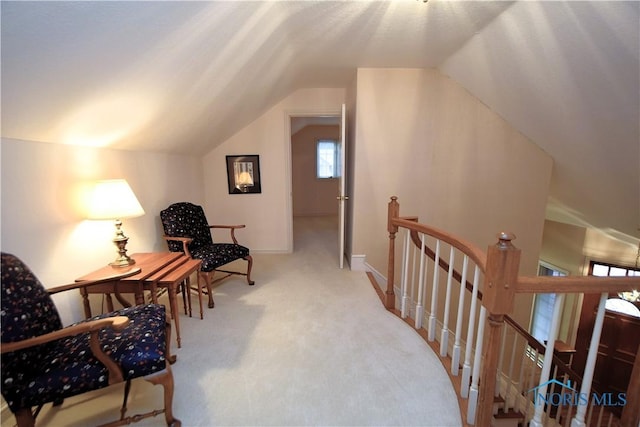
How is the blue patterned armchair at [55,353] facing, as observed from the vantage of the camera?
facing to the right of the viewer

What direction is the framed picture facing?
toward the camera

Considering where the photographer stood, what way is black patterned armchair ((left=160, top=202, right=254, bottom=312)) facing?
facing the viewer and to the right of the viewer

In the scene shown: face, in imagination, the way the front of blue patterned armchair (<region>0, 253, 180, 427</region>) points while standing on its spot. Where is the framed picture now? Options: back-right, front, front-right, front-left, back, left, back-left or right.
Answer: front-left

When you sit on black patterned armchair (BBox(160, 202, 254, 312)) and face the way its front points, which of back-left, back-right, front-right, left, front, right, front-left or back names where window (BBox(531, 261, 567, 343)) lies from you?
front-left

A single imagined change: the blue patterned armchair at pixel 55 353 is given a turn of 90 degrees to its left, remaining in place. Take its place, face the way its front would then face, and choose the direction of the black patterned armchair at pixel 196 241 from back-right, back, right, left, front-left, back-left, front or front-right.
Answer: front-right

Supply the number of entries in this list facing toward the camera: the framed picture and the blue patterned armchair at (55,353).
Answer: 1

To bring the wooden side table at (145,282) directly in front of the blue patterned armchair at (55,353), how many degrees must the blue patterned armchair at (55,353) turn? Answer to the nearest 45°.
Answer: approximately 45° to its left

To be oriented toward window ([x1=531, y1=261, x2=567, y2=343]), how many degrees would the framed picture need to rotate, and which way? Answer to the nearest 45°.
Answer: approximately 90° to its left

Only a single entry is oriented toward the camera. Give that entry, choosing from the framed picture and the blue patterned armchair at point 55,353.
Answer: the framed picture
